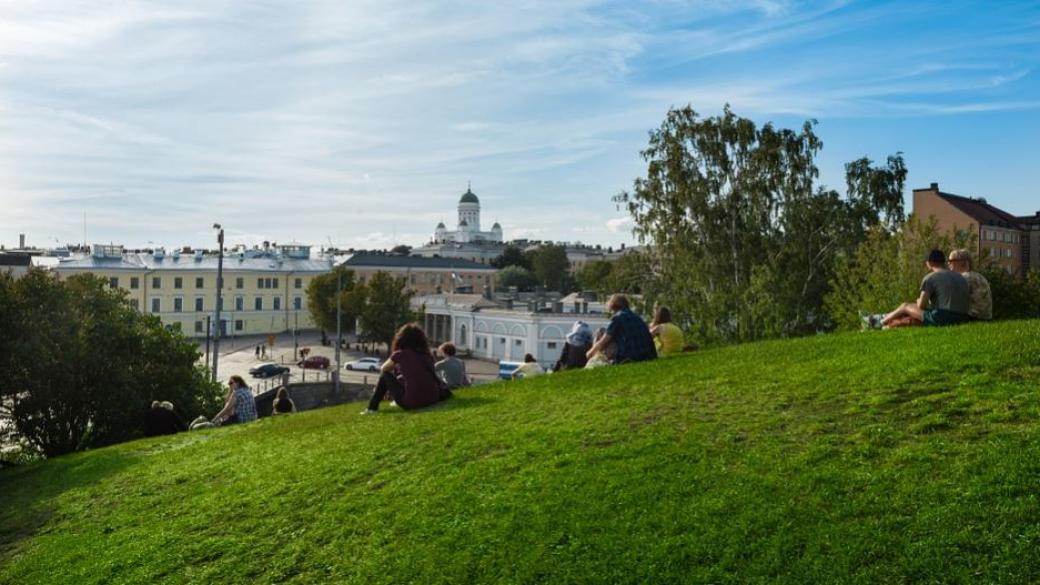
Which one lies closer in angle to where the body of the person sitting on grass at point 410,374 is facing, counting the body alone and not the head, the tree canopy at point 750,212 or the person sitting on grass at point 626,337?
the tree canopy

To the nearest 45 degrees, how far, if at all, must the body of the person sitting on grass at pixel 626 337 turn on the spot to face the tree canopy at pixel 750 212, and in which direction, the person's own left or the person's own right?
approximately 45° to the person's own right

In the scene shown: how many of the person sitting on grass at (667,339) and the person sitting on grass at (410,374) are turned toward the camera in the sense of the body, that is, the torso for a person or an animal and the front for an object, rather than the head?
0

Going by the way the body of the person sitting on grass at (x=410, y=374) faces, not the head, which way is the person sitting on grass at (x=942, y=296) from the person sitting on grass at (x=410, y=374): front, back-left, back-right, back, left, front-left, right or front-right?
back-right

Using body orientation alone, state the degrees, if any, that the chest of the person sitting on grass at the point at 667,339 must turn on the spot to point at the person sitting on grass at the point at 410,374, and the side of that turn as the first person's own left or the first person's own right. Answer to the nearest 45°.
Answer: approximately 90° to the first person's own left

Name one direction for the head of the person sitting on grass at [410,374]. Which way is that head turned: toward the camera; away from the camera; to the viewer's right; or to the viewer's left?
away from the camera

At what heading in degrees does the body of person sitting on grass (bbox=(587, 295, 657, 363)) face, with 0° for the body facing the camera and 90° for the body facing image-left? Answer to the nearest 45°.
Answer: approximately 135°

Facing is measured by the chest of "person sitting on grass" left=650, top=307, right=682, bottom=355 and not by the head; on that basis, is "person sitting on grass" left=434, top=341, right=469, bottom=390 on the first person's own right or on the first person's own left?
on the first person's own left

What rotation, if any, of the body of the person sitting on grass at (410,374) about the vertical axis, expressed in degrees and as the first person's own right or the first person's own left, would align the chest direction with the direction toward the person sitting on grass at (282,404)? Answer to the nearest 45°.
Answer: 0° — they already face them

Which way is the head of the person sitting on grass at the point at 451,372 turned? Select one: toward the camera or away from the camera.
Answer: away from the camera

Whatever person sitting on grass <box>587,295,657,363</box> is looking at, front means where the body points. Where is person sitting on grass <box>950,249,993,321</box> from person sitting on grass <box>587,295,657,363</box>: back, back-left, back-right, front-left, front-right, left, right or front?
back-right

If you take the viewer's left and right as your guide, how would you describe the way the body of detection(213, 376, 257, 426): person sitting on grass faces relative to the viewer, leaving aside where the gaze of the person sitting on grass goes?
facing away from the viewer and to the left of the viewer
